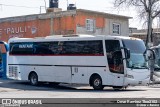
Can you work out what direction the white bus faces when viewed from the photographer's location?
facing the viewer and to the right of the viewer
